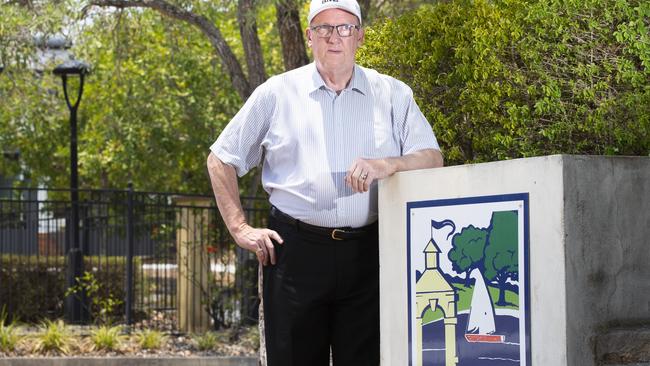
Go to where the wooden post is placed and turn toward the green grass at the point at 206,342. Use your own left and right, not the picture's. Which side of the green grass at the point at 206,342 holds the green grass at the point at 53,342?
right

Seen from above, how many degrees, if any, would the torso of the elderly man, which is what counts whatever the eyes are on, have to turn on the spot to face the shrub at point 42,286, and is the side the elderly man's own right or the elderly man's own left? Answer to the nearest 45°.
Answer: approximately 180°

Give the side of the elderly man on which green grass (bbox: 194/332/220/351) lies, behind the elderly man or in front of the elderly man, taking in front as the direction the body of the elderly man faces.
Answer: behind

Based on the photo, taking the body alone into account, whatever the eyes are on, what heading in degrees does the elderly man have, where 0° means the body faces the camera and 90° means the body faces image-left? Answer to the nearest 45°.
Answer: approximately 0°

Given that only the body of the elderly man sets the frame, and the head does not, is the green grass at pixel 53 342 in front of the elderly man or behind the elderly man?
behind

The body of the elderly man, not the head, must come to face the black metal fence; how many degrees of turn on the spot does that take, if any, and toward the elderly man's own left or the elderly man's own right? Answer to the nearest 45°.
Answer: approximately 180°

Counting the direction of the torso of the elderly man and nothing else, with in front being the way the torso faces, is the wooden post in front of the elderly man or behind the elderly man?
behind
